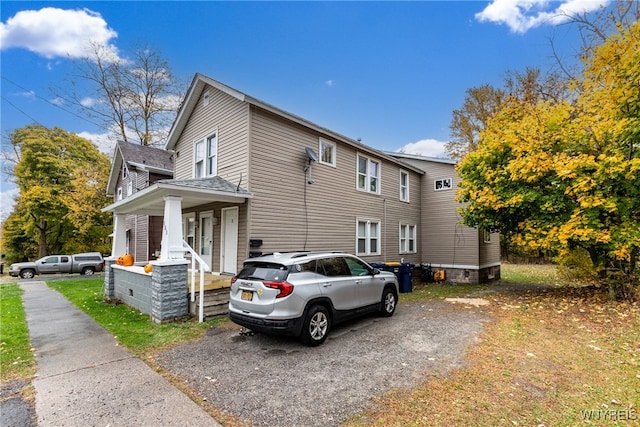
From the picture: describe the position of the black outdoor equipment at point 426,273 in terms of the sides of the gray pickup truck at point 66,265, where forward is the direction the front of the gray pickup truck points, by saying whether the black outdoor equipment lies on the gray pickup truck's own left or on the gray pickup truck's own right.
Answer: on the gray pickup truck's own left

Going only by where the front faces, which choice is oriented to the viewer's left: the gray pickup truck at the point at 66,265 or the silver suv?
the gray pickup truck

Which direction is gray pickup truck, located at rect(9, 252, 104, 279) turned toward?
to the viewer's left

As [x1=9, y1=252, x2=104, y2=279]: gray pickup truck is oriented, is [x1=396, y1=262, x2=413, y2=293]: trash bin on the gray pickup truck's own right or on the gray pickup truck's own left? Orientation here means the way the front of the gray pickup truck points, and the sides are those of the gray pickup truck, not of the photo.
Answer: on the gray pickup truck's own left

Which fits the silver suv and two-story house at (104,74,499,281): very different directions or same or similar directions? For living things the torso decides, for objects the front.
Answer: very different directions
